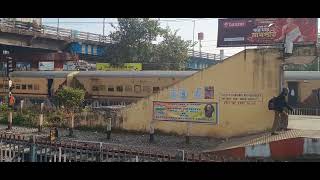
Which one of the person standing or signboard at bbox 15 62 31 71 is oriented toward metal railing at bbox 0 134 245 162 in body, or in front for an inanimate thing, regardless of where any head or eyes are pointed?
the signboard

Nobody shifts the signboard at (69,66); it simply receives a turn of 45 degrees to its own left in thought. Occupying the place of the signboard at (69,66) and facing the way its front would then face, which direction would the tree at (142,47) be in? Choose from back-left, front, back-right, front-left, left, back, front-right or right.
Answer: left

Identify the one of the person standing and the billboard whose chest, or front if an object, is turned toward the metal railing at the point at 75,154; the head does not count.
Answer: the billboard

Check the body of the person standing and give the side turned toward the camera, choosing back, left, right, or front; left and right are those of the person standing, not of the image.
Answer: right

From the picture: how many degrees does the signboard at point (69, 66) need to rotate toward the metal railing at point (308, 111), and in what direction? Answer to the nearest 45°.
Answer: approximately 45° to its left

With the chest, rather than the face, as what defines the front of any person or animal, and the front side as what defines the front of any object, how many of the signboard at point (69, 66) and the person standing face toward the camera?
1

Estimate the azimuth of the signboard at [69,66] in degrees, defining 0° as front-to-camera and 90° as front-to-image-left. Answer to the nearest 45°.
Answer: approximately 0°

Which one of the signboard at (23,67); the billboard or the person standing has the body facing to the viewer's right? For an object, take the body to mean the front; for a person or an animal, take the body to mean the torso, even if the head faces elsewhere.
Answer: the person standing
